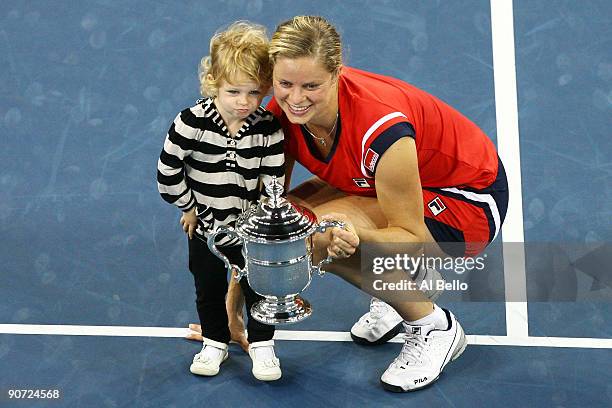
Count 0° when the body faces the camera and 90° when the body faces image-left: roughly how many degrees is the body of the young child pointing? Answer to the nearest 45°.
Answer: approximately 0°

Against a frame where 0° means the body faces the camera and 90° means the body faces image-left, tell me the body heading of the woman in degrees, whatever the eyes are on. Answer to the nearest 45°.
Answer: approximately 45°

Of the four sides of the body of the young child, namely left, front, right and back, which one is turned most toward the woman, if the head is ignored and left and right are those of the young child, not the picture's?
left

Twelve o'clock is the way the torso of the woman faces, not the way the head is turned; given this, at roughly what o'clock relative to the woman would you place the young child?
The young child is roughly at 1 o'clock from the woman.
